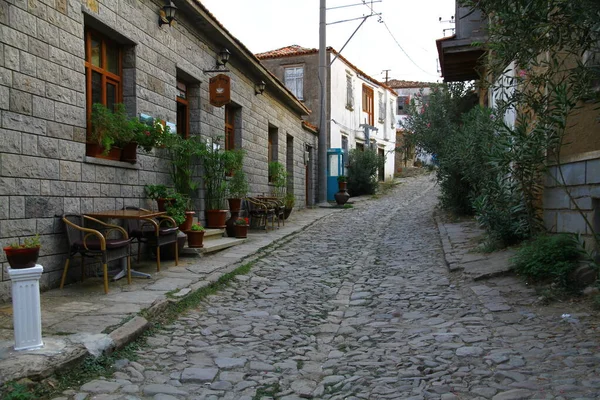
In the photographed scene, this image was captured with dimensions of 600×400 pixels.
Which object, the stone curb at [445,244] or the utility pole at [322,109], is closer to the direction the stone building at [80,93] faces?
the stone curb

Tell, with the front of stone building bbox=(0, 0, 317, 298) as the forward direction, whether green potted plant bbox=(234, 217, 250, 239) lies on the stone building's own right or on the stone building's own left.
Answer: on the stone building's own left

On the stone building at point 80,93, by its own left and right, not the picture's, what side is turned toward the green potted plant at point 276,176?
left

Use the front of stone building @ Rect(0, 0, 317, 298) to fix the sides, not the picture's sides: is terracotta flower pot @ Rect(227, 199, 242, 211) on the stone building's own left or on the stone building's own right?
on the stone building's own left

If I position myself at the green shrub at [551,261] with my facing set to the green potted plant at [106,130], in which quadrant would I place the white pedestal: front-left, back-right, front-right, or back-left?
front-left

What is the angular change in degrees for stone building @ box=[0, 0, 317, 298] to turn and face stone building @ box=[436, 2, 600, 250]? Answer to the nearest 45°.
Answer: approximately 45° to its left

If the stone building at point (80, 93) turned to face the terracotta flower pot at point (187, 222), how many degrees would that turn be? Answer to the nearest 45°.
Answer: approximately 90° to its left

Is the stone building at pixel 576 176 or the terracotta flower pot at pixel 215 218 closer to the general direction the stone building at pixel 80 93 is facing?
the stone building

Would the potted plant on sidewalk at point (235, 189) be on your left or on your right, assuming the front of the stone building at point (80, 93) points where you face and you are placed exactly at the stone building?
on your left

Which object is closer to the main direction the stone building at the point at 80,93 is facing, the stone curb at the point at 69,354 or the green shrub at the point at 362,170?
the stone curb

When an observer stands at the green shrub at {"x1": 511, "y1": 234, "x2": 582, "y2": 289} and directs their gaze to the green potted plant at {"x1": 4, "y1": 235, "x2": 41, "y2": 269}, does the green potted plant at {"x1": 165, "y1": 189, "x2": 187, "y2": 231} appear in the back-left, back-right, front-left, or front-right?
front-right

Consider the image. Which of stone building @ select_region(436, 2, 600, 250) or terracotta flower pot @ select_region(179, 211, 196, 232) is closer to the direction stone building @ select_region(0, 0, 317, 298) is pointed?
the stone building
